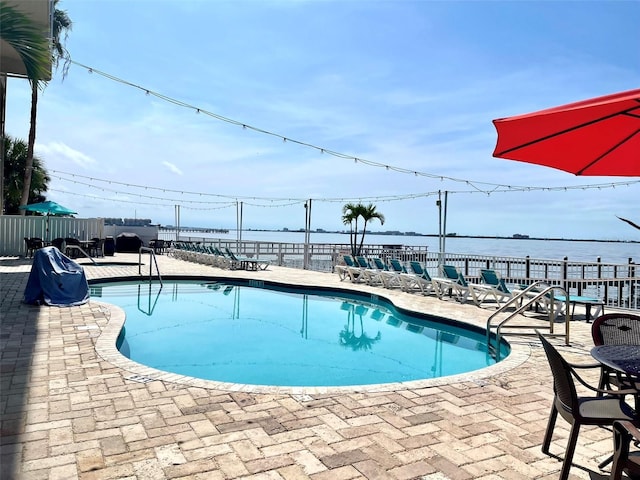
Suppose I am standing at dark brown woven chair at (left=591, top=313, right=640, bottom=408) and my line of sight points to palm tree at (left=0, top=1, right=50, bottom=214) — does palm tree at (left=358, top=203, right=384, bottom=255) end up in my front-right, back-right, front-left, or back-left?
front-right

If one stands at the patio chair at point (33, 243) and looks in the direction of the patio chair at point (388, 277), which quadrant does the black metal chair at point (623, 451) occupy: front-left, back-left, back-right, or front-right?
front-right

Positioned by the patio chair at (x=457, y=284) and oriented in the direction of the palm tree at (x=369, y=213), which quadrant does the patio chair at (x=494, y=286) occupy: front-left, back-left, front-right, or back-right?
back-right

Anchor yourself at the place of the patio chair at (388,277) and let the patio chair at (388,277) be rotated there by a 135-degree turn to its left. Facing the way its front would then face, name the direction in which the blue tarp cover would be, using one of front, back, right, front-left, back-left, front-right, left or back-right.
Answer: back-left

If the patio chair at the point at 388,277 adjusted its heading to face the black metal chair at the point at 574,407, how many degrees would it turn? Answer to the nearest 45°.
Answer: approximately 45° to its right

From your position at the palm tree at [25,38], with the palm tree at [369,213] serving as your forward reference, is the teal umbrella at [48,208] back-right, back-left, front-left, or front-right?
front-left

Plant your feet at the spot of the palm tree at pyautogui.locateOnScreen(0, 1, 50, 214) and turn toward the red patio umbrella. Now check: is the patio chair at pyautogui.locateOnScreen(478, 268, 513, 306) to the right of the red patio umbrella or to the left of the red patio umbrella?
left
